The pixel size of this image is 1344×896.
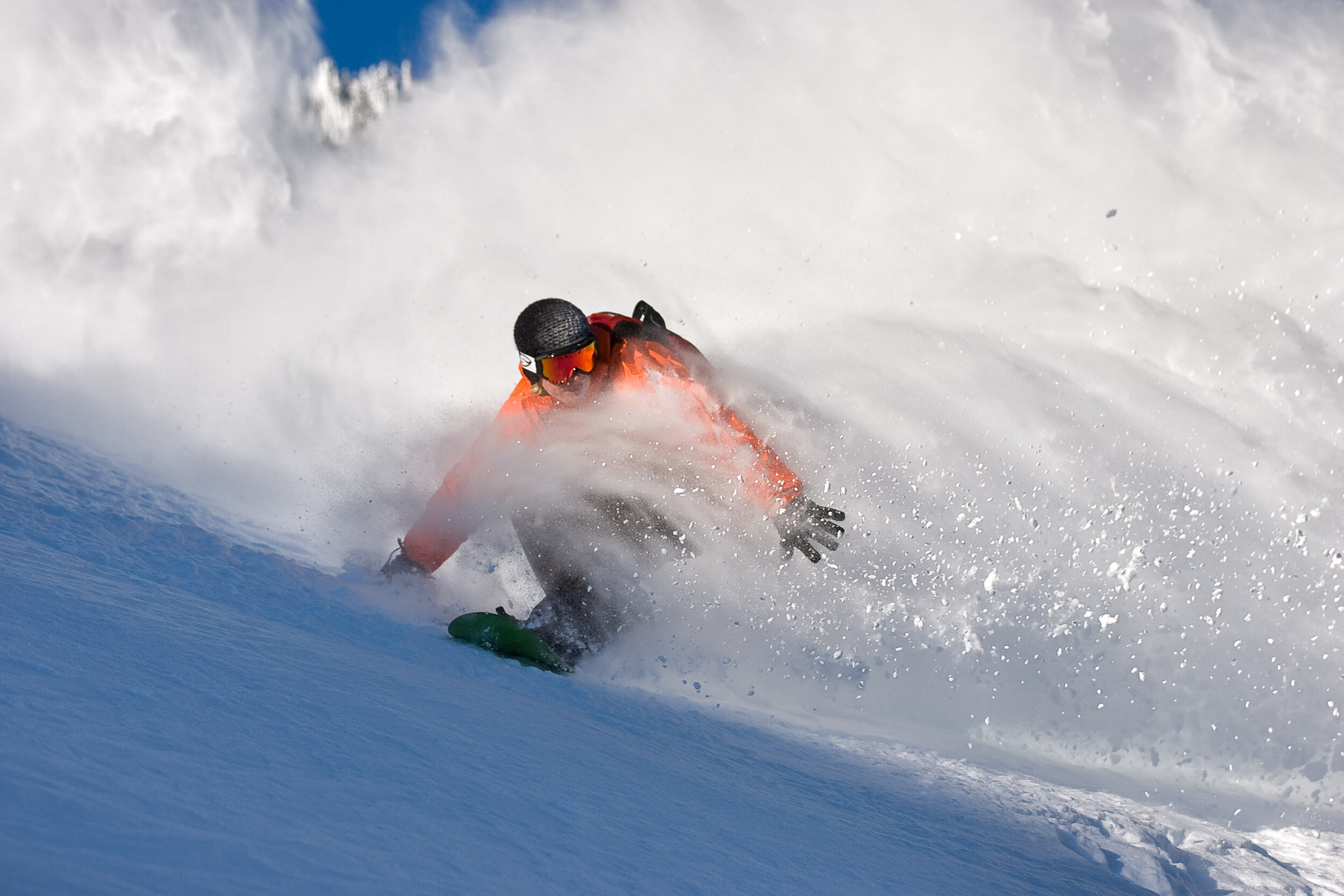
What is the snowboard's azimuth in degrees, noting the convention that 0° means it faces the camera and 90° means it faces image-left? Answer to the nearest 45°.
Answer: approximately 45°

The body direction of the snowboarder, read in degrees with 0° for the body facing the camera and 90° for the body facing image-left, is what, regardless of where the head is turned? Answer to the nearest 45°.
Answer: approximately 0°
